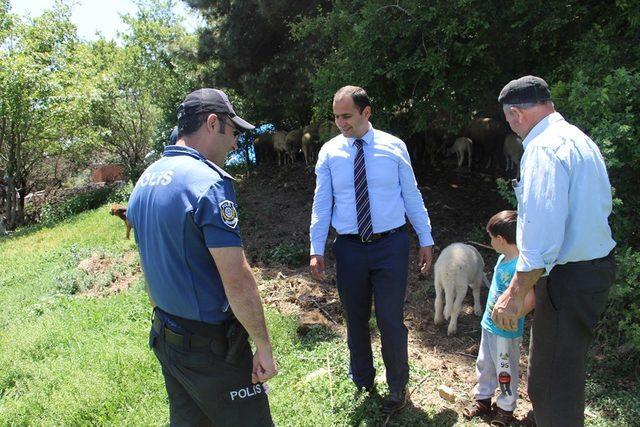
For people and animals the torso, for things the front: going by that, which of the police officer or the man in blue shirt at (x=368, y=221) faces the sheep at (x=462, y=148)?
the police officer

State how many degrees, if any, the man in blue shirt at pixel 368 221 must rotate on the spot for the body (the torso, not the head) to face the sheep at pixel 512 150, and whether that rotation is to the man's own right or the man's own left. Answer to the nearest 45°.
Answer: approximately 135° to the man's own left

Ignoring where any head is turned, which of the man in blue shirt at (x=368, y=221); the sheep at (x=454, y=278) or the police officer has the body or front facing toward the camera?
the man in blue shirt

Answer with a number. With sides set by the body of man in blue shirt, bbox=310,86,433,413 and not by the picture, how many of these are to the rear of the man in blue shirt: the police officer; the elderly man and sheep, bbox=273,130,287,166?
1

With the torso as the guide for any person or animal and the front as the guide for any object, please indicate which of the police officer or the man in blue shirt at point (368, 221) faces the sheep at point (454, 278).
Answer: the police officer

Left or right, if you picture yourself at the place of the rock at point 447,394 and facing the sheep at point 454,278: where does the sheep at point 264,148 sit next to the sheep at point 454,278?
left

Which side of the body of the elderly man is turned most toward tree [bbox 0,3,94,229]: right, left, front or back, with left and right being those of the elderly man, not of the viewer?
front

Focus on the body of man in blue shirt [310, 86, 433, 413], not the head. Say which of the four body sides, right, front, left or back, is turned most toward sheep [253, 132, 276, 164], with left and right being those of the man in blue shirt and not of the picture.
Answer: back

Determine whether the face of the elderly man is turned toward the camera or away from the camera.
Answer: away from the camera

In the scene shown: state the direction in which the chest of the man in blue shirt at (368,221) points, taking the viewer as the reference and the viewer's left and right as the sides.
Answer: facing the viewer

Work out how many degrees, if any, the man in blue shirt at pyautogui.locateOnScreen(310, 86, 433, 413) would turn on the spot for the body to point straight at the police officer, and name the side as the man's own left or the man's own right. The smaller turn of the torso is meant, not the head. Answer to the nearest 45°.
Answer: approximately 45° to the man's own right

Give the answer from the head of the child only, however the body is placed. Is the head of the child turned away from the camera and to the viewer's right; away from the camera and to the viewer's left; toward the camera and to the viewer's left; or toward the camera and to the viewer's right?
away from the camera and to the viewer's left

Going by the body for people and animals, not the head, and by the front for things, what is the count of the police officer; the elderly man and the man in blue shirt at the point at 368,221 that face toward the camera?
1

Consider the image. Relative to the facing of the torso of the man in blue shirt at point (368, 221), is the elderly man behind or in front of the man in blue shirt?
in front
